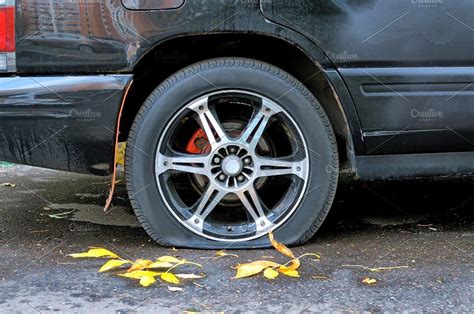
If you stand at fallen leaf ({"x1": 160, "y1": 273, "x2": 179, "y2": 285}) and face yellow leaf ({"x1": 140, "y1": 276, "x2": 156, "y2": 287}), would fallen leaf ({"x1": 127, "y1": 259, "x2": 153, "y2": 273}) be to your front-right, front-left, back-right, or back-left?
front-right

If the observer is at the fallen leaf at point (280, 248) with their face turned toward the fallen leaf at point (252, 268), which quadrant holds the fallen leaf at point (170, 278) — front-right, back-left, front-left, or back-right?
front-right

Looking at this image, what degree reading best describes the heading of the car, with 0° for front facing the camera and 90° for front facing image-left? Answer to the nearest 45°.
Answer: approximately 270°

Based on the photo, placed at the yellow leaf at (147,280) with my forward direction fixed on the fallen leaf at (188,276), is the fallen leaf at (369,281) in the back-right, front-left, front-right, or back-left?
front-right
